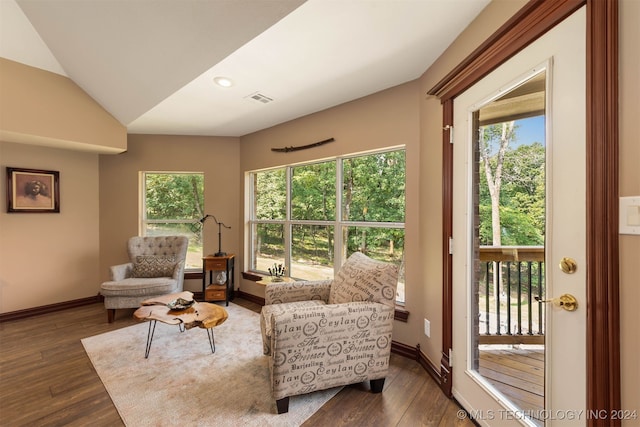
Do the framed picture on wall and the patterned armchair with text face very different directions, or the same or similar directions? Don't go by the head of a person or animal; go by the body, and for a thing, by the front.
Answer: very different directions

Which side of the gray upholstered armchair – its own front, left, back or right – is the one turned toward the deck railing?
left

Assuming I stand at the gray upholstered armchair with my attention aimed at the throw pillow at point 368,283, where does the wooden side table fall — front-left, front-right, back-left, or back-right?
front-left

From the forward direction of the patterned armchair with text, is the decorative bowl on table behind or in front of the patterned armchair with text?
in front

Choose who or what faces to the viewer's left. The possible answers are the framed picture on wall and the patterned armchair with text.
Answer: the patterned armchair with text

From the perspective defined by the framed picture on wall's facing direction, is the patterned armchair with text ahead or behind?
ahead

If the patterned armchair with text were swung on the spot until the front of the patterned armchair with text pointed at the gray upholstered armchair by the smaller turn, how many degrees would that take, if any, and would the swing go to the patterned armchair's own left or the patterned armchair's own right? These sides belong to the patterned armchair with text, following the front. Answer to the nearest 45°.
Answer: approximately 45° to the patterned armchair's own right

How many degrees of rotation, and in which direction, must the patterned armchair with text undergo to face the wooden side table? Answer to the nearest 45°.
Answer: approximately 45° to its right

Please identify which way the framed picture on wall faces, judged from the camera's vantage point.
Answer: facing the viewer and to the right of the viewer
